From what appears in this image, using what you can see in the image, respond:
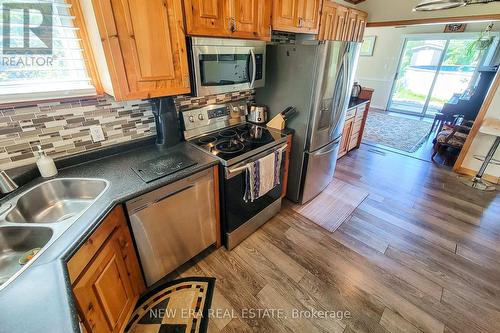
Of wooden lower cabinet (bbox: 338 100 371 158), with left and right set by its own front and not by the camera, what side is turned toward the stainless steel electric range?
right

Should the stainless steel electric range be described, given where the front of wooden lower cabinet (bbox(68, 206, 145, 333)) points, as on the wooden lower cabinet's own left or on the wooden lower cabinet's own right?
on the wooden lower cabinet's own left

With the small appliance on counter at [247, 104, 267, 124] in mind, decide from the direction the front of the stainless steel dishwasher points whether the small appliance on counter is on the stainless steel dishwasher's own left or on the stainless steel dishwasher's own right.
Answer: on the stainless steel dishwasher's own left

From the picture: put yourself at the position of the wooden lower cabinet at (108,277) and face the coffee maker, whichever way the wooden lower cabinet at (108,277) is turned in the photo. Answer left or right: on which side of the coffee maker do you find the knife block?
right

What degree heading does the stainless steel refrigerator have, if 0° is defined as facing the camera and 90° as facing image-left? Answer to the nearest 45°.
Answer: approximately 315°

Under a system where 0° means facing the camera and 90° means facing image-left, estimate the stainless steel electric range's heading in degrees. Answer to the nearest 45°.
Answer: approximately 315°

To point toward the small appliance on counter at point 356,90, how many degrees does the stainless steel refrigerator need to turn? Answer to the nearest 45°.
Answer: approximately 135° to its left

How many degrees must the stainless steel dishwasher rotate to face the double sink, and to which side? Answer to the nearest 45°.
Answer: approximately 135° to its right
